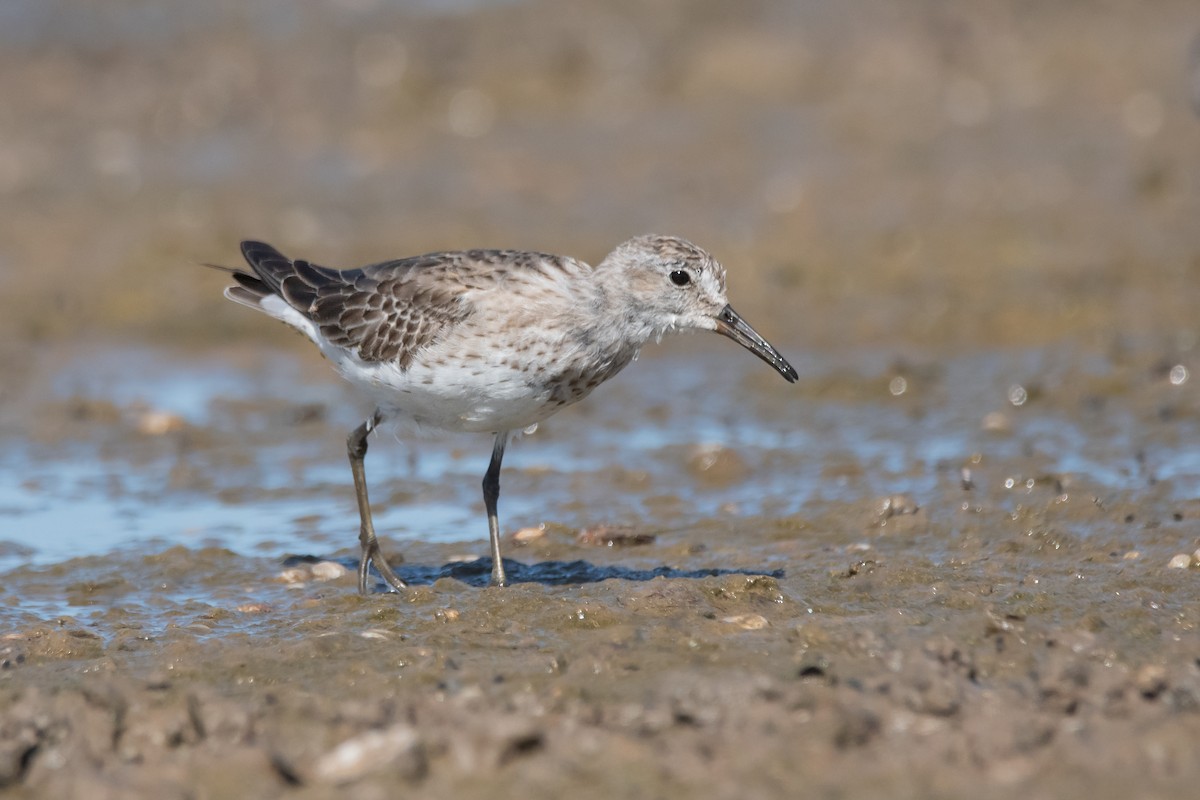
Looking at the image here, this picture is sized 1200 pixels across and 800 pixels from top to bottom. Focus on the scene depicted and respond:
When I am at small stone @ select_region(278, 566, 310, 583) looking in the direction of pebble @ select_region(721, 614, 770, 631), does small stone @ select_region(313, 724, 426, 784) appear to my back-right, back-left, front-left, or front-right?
front-right

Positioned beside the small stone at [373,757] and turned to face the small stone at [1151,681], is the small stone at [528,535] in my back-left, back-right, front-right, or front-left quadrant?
front-left

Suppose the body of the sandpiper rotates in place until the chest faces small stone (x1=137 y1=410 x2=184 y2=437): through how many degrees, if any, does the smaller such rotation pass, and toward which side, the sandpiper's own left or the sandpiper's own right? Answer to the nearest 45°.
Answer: approximately 135° to the sandpiper's own left

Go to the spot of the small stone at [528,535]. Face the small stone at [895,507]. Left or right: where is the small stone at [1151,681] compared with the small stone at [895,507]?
right

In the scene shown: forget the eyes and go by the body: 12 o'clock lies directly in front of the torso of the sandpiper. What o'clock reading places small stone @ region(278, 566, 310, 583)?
The small stone is roughly at 7 o'clock from the sandpiper.

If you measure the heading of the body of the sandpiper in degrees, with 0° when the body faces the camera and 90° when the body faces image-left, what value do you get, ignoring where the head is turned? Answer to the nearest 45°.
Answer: approximately 270°
